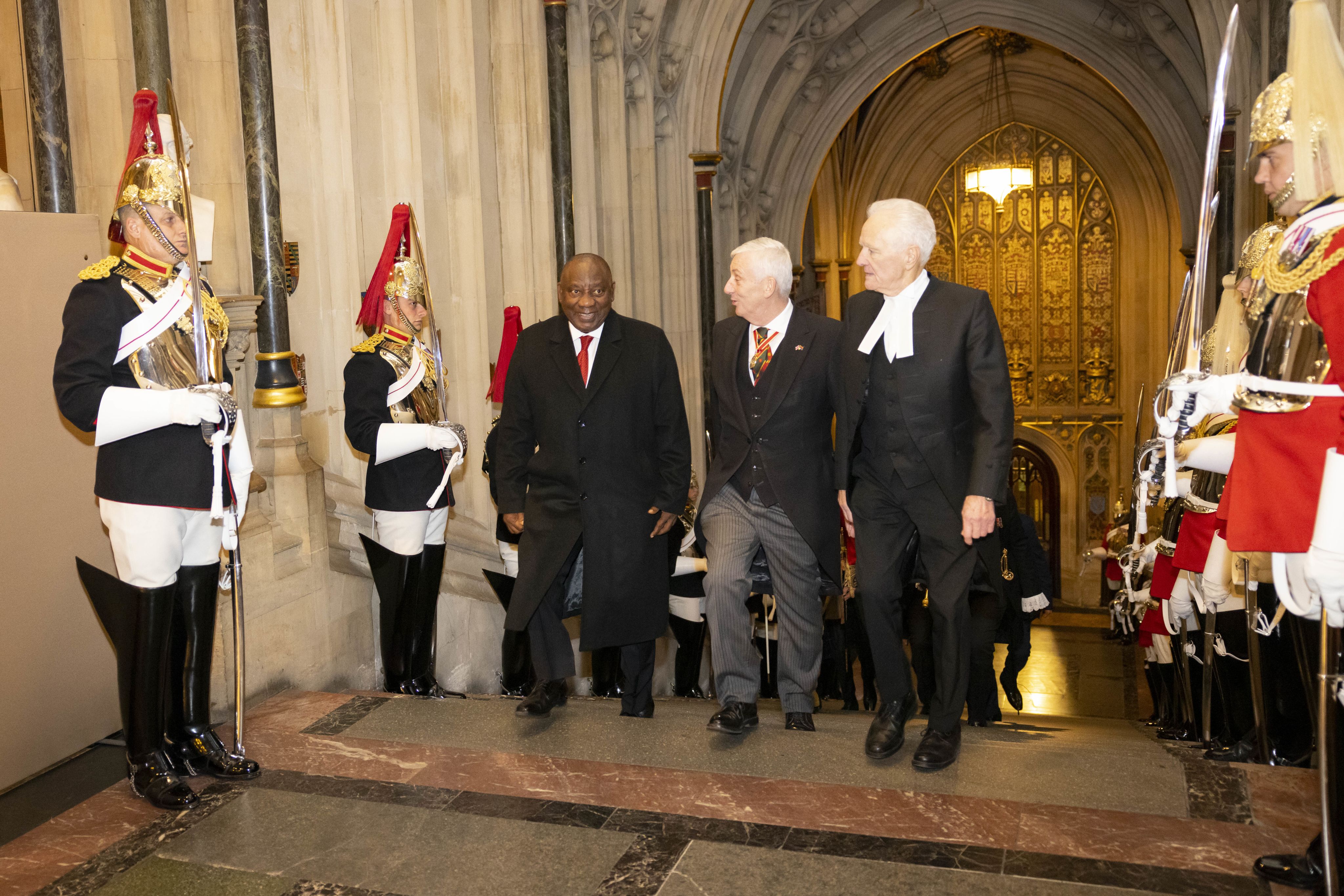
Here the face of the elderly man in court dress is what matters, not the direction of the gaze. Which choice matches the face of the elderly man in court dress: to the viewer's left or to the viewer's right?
to the viewer's left

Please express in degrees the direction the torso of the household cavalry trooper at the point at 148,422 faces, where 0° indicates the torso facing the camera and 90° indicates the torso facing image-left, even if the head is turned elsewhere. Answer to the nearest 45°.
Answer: approximately 315°

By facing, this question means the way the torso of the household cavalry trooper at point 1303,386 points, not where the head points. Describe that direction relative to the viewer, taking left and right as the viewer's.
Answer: facing to the left of the viewer

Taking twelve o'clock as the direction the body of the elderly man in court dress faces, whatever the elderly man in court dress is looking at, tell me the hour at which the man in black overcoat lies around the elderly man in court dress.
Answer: The man in black overcoat is roughly at 2 o'clock from the elderly man in court dress.

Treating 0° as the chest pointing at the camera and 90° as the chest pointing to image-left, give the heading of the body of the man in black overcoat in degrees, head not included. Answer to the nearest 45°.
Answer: approximately 0°

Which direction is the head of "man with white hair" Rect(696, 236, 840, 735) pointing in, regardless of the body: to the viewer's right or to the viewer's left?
to the viewer's left

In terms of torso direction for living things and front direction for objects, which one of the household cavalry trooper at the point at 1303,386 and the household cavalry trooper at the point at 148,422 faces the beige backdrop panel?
the household cavalry trooper at the point at 1303,386

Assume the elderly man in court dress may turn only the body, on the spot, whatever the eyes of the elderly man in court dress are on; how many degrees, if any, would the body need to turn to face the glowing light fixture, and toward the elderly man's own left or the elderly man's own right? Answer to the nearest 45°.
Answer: approximately 135° to the elderly man's own right

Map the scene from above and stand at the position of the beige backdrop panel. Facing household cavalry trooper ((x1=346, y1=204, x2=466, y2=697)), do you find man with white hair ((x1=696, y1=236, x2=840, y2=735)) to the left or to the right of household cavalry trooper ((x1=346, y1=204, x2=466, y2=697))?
right

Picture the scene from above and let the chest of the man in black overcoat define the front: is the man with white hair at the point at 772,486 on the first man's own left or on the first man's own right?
on the first man's own left

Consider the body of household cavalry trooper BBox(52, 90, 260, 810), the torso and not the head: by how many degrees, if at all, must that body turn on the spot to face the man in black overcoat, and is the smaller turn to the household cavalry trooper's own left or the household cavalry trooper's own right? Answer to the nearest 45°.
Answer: approximately 45° to the household cavalry trooper's own left

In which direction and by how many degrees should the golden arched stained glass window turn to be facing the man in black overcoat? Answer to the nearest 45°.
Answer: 0° — it already faces them
